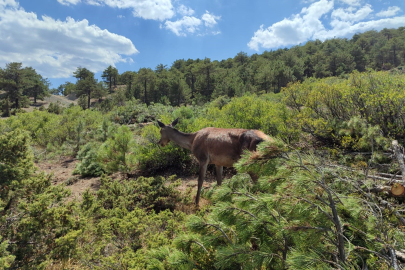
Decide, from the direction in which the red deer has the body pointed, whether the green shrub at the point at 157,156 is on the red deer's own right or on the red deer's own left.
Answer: on the red deer's own right

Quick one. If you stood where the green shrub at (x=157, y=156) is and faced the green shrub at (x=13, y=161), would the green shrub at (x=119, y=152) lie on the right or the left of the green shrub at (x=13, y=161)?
right

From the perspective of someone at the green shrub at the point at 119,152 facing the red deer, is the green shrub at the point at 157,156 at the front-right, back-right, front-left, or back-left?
front-left

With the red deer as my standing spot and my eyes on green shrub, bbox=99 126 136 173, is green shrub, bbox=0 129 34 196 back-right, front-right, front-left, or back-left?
front-left

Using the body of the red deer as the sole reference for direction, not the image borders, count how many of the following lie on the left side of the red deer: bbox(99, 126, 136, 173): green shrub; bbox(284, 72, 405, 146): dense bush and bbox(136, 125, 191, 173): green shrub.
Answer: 0

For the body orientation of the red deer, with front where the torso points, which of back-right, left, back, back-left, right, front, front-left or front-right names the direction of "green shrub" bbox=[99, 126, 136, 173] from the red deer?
front-right

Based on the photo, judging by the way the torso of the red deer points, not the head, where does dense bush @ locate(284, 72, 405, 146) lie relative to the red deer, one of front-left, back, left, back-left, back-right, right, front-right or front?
back-right

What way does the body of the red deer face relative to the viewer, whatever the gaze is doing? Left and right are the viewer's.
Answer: facing to the left of the viewer

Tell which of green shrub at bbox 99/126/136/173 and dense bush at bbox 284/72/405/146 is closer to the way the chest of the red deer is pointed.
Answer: the green shrub

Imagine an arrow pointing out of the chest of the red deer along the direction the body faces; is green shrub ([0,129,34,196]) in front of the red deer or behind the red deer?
in front
